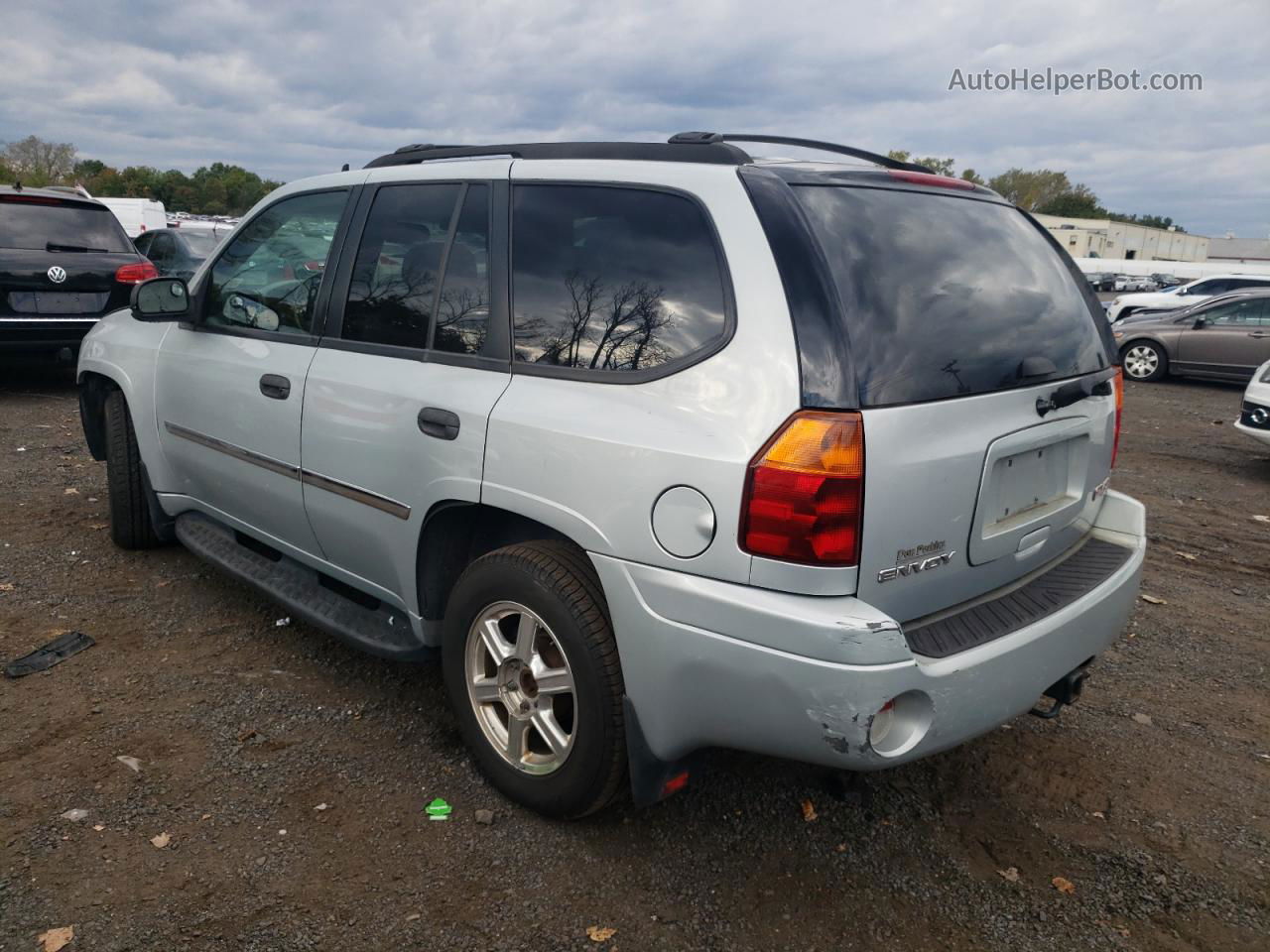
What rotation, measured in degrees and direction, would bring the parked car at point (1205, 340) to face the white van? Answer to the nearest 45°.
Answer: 0° — it already faces it

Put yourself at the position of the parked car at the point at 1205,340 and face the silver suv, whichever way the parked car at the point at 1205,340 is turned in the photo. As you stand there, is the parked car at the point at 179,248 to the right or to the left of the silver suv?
right

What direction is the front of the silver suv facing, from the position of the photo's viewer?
facing away from the viewer and to the left of the viewer

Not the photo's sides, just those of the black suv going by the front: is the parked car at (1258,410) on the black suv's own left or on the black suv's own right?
on the black suv's own right

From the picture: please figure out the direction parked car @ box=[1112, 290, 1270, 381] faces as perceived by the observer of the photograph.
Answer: facing to the left of the viewer

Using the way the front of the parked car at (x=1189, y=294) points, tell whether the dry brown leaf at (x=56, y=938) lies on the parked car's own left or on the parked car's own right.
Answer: on the parked car's own left

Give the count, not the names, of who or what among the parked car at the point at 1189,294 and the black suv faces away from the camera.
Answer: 1

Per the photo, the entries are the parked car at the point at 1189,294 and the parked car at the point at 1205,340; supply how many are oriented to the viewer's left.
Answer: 2

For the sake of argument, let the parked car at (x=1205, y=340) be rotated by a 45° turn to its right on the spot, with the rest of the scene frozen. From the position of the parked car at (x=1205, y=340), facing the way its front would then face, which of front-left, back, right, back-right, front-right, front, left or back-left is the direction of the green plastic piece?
back-left

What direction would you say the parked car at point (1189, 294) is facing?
to the viewer's left

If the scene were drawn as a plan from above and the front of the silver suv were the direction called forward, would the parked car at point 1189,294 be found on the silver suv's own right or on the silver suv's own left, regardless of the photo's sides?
on the silver suv's own right

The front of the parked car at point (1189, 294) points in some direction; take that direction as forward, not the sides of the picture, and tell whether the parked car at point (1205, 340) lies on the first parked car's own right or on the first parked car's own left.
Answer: on the first parked car's own left

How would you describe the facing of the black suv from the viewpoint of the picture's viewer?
facing away from the viewer
